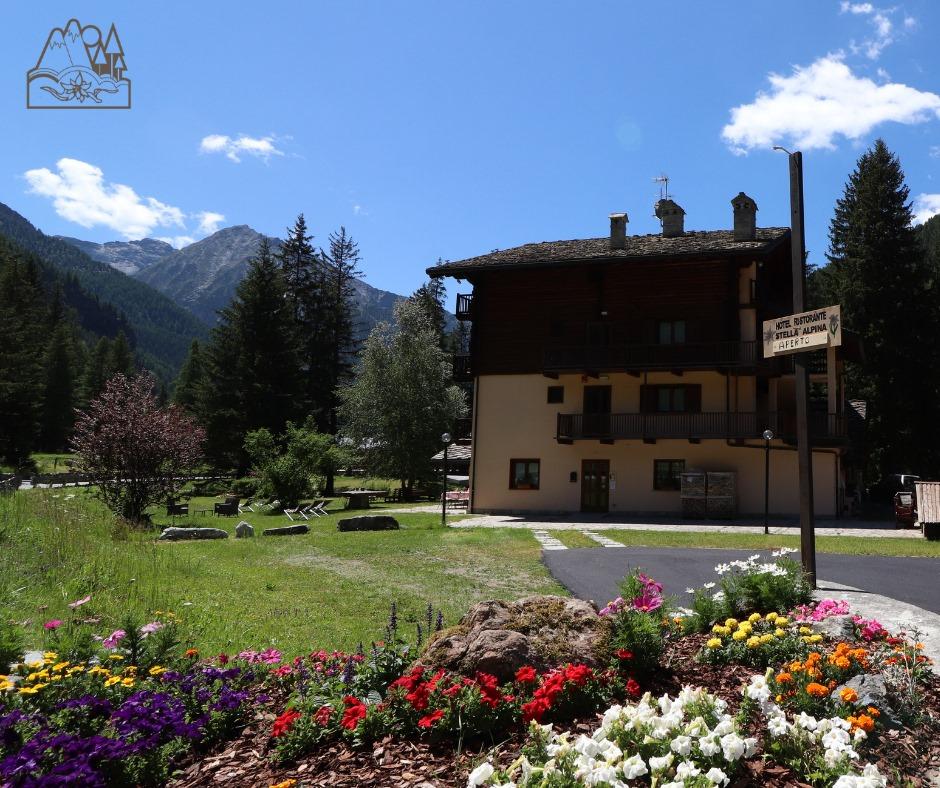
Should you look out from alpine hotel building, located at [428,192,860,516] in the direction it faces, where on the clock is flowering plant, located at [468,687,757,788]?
The flowering plant is roughly at 12 o'clock from the alpine hotel building.

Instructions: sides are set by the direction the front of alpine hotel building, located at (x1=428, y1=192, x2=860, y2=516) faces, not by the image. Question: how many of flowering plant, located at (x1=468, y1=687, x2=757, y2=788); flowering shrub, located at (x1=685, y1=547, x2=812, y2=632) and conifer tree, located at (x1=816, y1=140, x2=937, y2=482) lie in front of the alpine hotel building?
2

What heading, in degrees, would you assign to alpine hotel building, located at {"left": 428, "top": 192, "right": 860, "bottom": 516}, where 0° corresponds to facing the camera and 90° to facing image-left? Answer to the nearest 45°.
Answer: approximately 0°

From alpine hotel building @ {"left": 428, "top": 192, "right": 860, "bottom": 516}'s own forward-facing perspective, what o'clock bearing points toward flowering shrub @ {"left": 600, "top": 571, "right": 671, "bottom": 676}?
The flowering shrub is roughly at 12 o'clock from the alpine hotel building.

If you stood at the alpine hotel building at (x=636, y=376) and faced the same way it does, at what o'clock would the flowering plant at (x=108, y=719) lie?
The flowering plant is roughly at 12 o'clock from the alpine hotel building.

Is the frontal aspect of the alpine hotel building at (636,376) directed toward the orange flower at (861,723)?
yes

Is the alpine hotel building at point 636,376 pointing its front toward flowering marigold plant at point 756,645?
yes

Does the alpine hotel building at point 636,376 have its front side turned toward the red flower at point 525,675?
yes

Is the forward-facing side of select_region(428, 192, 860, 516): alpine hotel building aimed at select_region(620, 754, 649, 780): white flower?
yes

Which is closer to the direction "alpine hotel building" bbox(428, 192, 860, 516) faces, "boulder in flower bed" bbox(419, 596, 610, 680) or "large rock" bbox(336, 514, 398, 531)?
the boulder in flower bed

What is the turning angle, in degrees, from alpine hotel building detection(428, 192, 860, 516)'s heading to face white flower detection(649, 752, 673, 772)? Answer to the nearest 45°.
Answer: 0° — it already faces it
